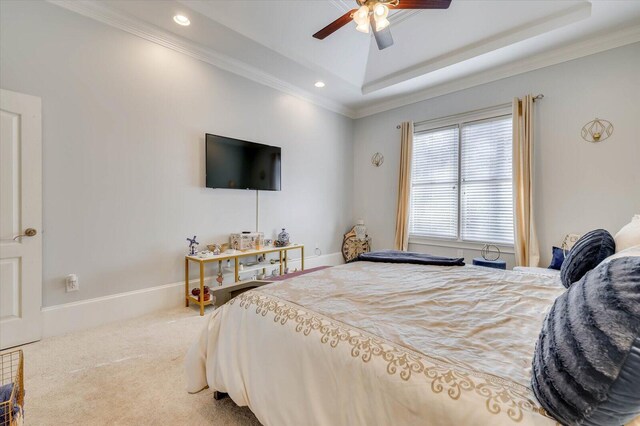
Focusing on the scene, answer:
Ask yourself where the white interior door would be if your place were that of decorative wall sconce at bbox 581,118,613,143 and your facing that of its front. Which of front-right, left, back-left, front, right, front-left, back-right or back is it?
front-right

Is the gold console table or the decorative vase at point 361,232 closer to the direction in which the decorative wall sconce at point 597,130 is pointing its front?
the gold console table

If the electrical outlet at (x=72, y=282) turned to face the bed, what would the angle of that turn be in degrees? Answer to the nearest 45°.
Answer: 0° — it already faces it

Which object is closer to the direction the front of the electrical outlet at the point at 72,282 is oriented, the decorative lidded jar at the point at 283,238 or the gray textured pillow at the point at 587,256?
the gray textured pillow

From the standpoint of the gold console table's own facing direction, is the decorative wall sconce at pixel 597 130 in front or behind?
in front

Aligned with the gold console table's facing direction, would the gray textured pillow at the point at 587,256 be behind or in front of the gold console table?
in front

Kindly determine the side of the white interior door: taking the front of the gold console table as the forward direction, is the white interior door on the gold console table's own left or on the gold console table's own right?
on the gold console table's own right

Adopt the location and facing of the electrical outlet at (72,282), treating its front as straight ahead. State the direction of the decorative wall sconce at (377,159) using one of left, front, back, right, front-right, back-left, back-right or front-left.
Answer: left

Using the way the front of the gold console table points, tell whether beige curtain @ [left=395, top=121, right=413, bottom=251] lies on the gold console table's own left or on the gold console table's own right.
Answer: on the gold console table's own left

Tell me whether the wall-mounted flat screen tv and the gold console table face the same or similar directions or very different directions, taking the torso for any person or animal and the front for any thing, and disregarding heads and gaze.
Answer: same or similar directions

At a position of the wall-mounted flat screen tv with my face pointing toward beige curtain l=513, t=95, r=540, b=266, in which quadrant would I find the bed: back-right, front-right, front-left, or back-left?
front-right

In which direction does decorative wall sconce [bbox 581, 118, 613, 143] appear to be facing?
toward the camera

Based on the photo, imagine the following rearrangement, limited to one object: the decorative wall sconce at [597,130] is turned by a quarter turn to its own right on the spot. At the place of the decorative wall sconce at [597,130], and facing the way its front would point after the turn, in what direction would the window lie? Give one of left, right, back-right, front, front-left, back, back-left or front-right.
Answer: front

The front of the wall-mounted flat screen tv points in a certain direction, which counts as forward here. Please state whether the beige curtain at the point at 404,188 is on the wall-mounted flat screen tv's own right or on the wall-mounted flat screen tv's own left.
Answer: on the wall-mounted flat screen tv's own left

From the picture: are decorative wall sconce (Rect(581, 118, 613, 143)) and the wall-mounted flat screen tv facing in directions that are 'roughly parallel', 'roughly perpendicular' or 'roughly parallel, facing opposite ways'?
roughly perpendicular

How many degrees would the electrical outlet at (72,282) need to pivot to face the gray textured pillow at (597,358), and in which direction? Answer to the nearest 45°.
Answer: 0° — it already faces it
